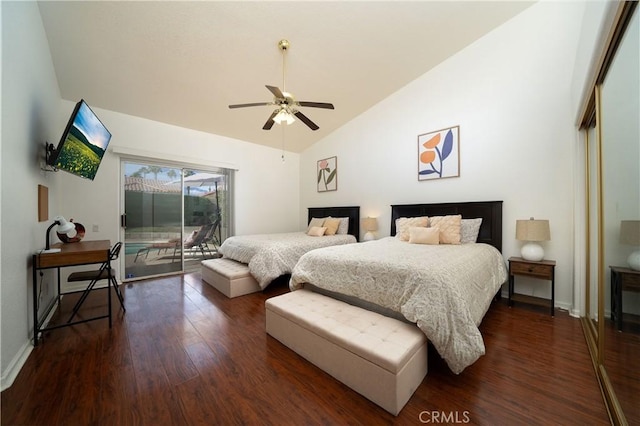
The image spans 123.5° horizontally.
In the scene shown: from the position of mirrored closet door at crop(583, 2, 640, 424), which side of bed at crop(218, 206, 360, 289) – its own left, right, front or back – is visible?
left

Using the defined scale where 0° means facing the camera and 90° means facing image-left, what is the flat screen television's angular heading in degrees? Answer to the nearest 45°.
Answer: approximately 315°

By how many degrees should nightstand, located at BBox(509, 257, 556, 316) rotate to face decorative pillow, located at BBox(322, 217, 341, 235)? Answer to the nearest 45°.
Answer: approximately 90° to its right

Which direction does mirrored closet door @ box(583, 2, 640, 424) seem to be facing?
to the viewer's left

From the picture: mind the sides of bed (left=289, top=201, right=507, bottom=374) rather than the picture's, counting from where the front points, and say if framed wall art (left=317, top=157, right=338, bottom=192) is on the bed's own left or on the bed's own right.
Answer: on the bed's own right

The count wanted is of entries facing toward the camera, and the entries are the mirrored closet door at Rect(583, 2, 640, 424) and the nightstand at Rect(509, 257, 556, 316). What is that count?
1

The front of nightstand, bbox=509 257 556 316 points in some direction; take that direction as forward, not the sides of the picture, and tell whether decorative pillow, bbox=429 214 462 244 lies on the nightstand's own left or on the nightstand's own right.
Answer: on the nightstand's own right

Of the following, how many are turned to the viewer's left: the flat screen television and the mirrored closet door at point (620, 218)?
1
